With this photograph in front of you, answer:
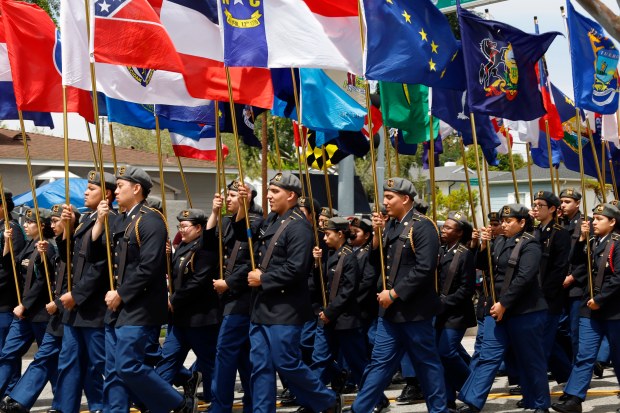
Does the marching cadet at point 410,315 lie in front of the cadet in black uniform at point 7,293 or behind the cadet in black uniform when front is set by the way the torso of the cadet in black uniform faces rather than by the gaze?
behind

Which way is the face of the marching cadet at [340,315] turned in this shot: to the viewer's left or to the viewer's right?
to the viewer's left

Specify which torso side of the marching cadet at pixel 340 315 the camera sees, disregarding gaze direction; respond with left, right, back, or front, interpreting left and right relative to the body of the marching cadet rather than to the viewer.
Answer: left

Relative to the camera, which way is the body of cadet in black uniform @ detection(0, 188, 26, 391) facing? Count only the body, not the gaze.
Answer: to the viewer's left

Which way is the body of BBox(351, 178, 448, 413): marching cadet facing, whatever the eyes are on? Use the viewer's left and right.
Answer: facing to the left of the viewer

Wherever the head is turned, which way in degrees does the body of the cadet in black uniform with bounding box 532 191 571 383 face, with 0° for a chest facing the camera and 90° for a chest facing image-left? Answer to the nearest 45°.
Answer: approximately 45°

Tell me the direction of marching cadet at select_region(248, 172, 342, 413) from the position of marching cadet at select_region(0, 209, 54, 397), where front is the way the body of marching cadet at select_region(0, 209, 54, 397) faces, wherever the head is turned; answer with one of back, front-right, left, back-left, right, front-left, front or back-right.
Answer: back-left
